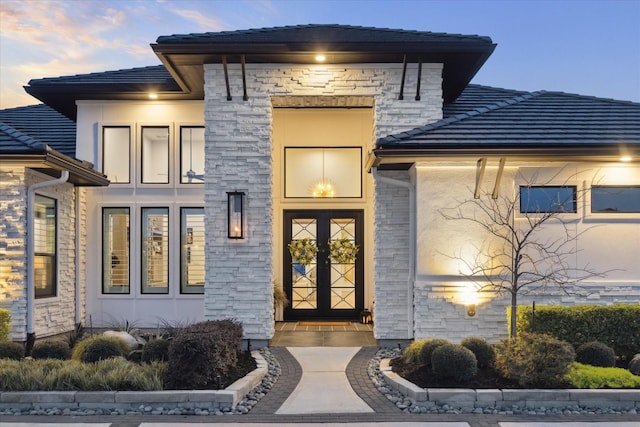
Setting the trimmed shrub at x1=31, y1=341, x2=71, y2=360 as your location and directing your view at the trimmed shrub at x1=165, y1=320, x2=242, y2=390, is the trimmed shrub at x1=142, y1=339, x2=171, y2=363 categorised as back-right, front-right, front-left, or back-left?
front-left

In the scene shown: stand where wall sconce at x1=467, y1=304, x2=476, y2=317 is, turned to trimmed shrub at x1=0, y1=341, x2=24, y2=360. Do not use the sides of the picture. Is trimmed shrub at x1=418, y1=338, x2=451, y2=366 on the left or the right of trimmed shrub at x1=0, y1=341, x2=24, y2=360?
left

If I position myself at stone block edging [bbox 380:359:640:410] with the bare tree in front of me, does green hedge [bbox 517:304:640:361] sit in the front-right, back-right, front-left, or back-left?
front-right

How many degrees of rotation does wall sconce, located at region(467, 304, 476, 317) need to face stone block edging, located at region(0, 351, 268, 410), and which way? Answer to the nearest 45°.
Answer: approximately 45° to its right

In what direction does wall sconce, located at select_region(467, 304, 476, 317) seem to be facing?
toward the camera

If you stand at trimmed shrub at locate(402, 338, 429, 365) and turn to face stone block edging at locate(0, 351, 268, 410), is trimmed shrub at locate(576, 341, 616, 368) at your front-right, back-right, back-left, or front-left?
back-left

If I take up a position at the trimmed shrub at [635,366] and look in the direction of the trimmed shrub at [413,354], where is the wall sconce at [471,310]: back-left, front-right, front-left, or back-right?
front-right

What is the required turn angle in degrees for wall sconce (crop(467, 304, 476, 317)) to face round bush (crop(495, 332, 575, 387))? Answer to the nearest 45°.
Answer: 0° — it already faces it

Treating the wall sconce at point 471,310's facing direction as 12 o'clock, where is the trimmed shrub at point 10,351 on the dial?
The trimmed shrub is roughly at 2 o'clock from the wall sconce.

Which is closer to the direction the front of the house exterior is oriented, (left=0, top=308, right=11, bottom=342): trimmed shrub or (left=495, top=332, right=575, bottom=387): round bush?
the round bush

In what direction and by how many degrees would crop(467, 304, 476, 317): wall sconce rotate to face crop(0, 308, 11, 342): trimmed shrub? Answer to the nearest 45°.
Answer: approximately 90° to its right

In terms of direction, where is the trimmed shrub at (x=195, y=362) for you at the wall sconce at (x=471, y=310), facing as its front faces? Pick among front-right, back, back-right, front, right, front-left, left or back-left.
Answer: front-right

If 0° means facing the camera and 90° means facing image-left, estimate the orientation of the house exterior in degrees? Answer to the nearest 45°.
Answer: approximately 0°
